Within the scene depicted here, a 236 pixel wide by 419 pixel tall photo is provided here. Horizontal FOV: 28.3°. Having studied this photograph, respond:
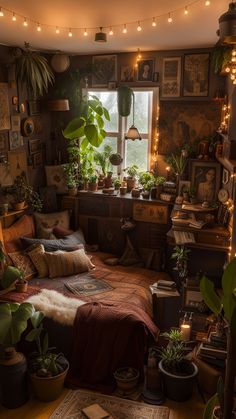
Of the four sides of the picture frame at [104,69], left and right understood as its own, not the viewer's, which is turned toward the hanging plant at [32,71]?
right

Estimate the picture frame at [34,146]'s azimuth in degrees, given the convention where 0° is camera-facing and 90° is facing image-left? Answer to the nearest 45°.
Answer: approximately 315°

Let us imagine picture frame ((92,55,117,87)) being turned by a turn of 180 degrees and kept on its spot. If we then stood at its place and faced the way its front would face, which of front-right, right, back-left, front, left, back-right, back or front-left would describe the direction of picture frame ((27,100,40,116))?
left

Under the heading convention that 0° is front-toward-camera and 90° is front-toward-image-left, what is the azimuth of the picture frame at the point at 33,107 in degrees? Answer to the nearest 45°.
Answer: approximately 315°
